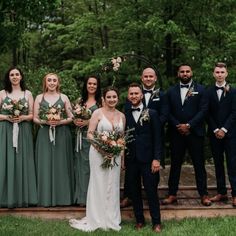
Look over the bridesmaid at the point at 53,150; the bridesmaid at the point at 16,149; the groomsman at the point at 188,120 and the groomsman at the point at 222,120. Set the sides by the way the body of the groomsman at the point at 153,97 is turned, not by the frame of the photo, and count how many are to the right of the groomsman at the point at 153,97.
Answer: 2

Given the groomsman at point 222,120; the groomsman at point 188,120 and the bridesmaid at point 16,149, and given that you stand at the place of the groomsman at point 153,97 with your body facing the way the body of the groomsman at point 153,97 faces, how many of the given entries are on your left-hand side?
2

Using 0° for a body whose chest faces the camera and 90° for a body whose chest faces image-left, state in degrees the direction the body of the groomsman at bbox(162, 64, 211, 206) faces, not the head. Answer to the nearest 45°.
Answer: approximately 0°

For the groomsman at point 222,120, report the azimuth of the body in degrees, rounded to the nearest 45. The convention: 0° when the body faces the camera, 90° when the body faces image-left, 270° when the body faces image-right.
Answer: approximately 0°

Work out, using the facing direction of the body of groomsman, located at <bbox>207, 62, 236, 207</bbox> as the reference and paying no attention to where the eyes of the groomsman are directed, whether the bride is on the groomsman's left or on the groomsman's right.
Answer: on the groomsman's right
